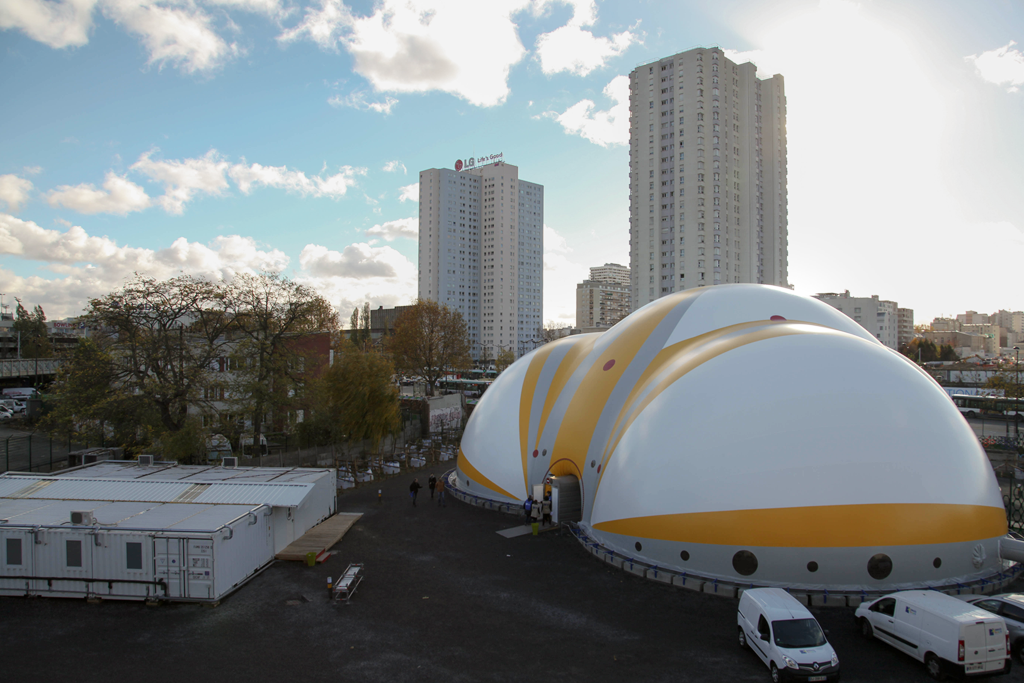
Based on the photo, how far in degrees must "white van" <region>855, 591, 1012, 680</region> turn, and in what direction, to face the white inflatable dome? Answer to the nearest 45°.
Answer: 0° — it already faces it

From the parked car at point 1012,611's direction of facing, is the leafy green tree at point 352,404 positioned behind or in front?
in front

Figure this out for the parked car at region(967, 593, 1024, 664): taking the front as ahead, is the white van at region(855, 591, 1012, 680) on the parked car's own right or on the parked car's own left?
on the parked car's own left

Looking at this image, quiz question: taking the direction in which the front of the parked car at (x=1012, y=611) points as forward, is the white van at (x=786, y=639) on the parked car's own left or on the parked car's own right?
on the parked car's own left

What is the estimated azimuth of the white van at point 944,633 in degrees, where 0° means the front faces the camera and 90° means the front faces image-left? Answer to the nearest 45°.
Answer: approximately 135°

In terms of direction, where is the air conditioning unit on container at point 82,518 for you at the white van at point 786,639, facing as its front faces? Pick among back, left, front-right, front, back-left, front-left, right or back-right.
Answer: back-right

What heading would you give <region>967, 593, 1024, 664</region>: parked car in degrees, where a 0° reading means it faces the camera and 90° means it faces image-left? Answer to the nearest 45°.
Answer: approximately 135°

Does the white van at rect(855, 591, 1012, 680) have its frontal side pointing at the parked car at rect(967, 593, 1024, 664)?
no

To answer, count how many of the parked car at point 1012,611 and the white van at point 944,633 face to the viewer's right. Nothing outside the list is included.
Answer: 0

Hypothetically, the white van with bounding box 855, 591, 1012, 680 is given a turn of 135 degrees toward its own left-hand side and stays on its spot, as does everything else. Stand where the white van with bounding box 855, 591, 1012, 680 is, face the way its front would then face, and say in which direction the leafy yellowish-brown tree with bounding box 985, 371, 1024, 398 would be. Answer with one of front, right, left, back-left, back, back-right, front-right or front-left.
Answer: back
